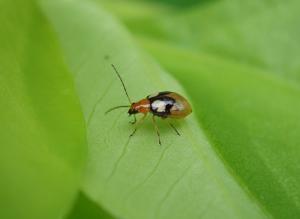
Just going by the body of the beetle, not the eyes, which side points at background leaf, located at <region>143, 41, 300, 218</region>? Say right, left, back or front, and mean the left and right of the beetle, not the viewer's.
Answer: back

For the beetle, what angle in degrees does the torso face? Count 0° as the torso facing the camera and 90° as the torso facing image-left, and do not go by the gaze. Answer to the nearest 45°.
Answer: approximately 90°
